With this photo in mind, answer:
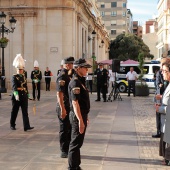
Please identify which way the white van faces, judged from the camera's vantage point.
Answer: facing to the left of the viewer

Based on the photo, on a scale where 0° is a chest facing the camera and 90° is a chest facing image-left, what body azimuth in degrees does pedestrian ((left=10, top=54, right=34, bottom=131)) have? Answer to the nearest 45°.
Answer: approximately 315°
